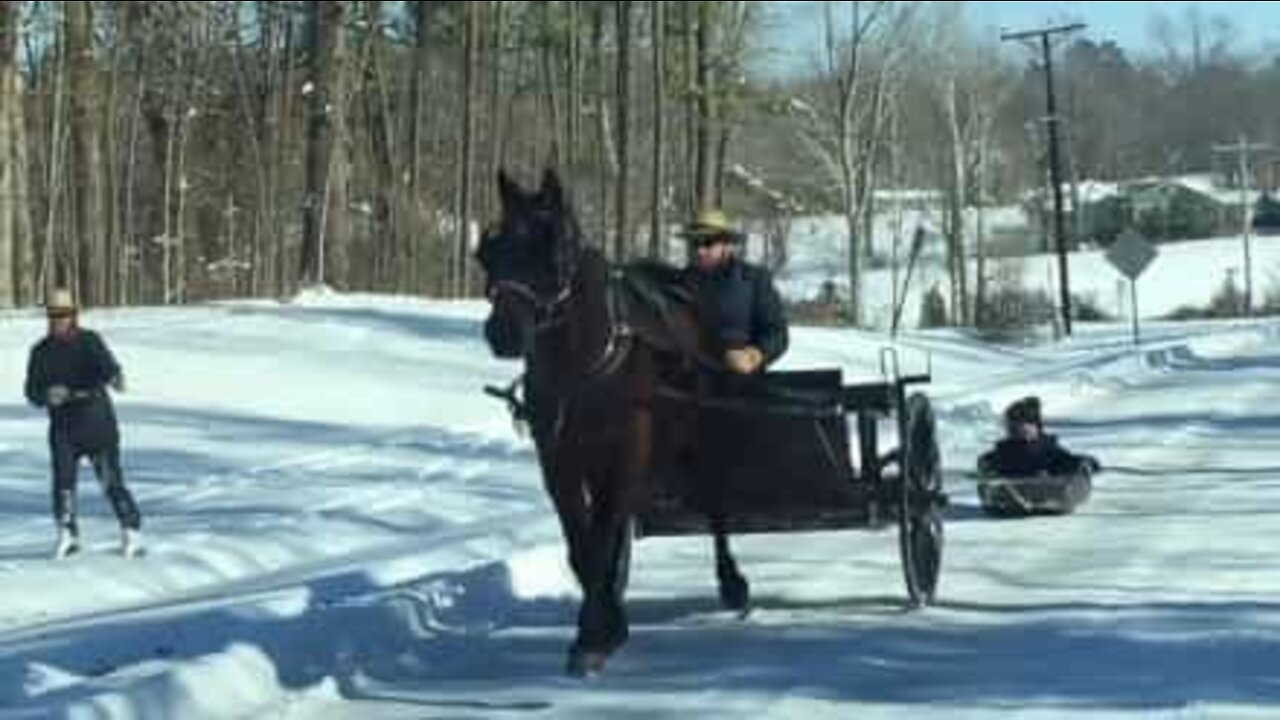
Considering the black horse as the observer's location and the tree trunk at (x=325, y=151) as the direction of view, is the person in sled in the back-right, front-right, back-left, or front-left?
front-right

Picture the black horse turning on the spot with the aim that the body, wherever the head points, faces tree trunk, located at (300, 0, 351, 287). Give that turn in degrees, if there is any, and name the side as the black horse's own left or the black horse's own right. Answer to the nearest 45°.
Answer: approximately 135° to the black horse's own right

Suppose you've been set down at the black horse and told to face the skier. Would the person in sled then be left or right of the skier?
right

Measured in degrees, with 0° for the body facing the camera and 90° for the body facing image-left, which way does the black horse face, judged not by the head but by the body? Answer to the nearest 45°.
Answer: approximately 45°

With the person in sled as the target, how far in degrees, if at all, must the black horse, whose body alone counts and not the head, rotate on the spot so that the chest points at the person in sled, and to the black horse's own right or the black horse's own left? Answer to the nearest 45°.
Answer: approximately 180°

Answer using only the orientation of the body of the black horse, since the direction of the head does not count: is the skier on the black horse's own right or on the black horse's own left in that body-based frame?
on the black horse's own right

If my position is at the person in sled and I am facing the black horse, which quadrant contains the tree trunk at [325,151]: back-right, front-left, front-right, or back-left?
back-right
